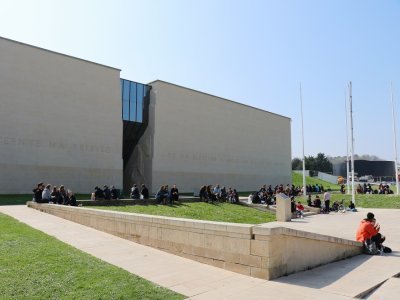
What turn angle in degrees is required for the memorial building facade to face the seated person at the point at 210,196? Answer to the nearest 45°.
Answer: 0° — it already faces them

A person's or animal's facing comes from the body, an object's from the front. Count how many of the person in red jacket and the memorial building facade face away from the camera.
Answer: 0

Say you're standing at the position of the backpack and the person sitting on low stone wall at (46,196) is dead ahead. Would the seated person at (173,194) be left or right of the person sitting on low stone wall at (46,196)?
right

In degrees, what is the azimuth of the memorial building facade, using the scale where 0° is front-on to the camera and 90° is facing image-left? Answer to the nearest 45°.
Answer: approximately 315°

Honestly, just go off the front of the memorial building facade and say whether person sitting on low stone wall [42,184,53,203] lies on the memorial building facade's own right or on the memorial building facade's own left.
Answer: on the memorial building facade's own right

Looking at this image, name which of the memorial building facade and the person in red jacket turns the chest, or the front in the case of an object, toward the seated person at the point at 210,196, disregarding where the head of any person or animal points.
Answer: the memorial building facade

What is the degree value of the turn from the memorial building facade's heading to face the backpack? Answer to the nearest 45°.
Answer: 0° — it already faces it
